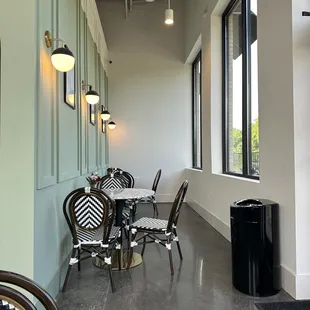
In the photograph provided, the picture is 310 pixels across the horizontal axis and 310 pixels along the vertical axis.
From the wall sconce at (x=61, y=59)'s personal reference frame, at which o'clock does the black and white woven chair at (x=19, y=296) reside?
The black and white woven chair is roughly at 3 o'clock from the wall sconce.

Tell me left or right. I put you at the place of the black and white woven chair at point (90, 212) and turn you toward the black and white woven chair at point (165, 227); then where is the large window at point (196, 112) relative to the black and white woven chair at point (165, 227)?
left

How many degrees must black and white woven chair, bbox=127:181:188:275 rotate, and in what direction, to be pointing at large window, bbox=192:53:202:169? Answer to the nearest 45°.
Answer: approximately 90° to its right

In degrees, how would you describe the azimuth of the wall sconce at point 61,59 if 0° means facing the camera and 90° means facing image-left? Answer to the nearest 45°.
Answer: approximately 270°

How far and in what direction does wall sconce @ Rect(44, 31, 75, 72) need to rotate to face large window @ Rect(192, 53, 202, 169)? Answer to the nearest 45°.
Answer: approximately 45° to its left

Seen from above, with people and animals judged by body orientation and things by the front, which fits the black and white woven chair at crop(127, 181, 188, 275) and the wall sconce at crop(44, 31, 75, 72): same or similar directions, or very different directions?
very different directions

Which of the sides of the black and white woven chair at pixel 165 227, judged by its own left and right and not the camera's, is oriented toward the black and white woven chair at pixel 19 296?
left

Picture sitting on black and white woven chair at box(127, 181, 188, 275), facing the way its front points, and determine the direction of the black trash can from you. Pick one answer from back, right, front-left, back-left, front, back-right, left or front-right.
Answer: back-left

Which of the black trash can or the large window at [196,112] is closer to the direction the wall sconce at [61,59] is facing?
the black trash can

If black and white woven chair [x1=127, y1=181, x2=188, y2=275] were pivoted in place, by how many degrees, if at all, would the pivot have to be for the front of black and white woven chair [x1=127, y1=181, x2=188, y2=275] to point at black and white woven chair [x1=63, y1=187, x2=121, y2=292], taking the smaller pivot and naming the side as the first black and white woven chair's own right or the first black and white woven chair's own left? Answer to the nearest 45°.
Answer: approximately 45° to the first black and white woven chair's own left

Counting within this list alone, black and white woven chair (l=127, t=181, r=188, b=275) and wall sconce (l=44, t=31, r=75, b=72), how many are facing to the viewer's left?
1

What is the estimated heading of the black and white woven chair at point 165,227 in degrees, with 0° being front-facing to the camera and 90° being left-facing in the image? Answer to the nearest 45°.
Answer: approximately 90°
